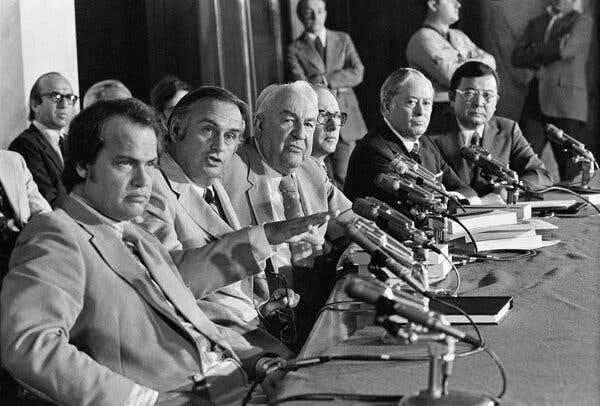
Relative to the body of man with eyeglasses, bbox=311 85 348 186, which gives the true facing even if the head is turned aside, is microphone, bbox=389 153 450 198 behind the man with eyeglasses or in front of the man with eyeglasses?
in front

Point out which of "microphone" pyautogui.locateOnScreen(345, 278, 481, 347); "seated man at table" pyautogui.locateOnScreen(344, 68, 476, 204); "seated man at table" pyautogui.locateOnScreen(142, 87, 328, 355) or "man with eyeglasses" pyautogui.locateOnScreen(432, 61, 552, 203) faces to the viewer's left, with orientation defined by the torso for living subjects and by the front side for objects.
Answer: the microphone

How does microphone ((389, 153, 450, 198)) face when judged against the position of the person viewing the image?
facing to the left of the viewer

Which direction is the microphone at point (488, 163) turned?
to the viewer's left

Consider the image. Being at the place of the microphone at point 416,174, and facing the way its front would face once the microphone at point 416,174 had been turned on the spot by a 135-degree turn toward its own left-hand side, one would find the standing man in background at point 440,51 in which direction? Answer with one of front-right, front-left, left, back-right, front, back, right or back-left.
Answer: back-left

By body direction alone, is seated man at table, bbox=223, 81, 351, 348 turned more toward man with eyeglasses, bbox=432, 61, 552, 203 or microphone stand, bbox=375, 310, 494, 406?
the microphone stand

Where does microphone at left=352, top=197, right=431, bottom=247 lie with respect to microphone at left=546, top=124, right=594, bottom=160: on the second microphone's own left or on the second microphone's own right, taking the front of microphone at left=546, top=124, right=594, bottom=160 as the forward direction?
on the second microphone's own left

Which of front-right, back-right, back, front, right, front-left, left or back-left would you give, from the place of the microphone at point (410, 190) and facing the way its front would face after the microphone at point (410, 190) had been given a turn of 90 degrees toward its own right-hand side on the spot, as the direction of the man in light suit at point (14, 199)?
front-left

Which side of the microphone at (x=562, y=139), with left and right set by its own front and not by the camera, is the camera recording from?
left

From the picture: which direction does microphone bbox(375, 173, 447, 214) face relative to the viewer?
to the viewer's left

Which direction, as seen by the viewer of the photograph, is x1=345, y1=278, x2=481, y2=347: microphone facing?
facing to the left of the viewer
